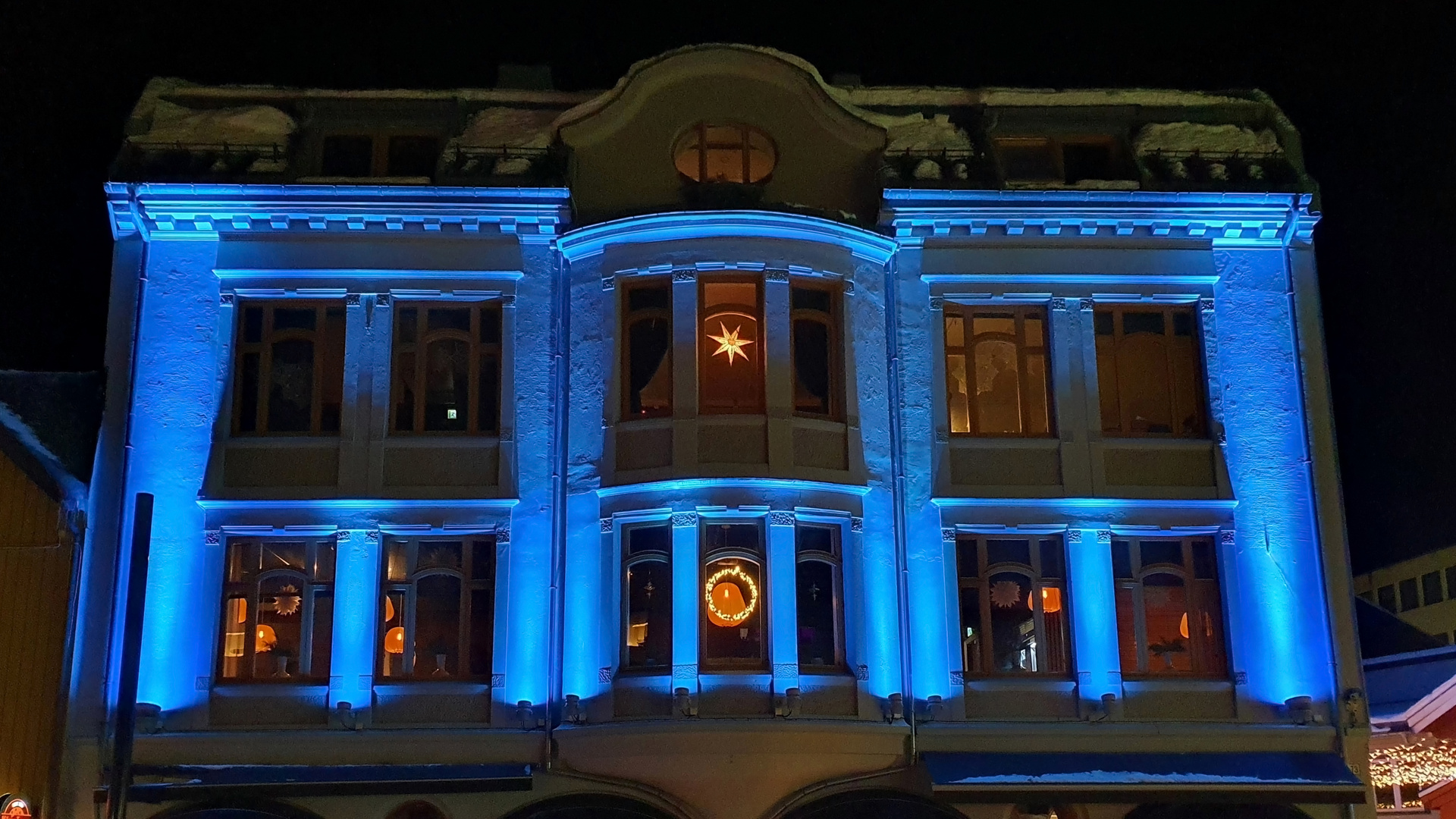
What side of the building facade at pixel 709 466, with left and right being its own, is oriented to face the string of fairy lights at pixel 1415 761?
left

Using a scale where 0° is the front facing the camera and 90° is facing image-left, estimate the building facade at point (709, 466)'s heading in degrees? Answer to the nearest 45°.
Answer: approximately 0°
